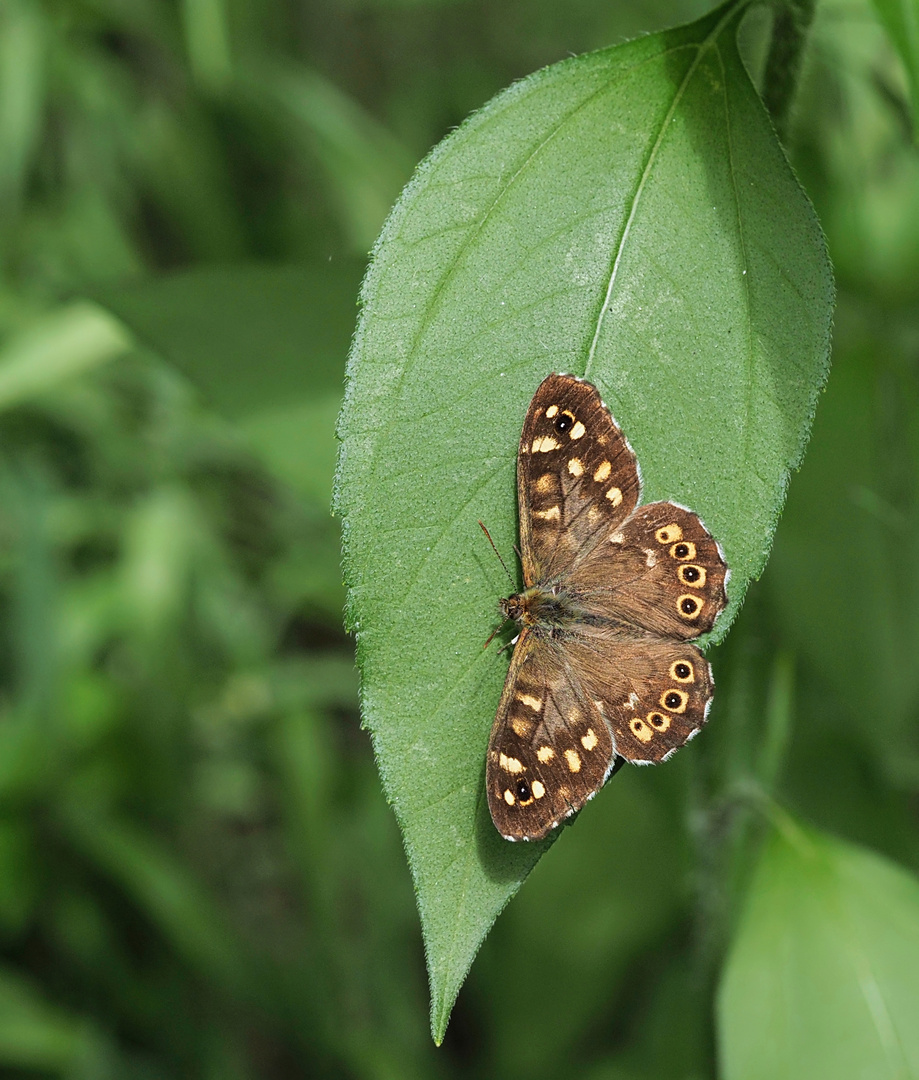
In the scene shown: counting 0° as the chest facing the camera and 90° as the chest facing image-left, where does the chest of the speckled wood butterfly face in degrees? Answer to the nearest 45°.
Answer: approximately 90°

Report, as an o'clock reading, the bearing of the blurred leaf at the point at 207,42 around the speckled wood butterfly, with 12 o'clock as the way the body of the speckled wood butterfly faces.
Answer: The blurred leaf is roughly at 2 o'clock from the speckled wood butterfly.

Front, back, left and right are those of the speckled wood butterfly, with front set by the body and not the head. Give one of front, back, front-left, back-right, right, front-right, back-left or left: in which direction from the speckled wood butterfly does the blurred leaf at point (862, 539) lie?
back-right

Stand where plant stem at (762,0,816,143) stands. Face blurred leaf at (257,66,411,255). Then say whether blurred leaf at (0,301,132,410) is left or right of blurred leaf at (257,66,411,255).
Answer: left

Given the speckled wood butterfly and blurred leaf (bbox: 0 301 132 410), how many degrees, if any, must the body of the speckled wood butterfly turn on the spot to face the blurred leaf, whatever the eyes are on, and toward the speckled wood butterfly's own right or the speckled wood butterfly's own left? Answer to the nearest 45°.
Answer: approximately 45° to the speckled wood butterfly's own right

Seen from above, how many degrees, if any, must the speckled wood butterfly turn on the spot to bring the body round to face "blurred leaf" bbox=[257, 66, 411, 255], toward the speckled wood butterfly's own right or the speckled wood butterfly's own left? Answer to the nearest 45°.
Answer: approximately 90° to the speckled wood butterfly's own right

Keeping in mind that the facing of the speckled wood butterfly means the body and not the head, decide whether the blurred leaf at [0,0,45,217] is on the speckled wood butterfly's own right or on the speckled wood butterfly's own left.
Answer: on the speckled wood butterfly's own right
